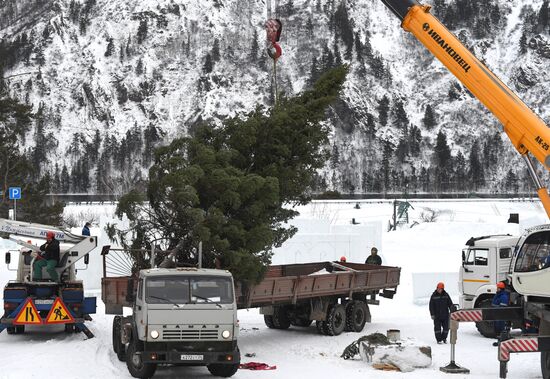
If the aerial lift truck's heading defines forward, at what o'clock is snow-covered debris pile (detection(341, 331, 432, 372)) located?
The snow-covered debris pile is roughly at 4 o'clock from the aerial lift truck.

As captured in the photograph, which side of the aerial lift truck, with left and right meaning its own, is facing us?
back

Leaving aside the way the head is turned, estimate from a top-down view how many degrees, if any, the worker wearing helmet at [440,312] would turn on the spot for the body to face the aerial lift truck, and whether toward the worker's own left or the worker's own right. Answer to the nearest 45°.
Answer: approximately 90° to the worker's own right

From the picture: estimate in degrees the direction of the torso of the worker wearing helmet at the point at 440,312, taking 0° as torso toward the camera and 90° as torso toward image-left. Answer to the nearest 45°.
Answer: approximately 0°

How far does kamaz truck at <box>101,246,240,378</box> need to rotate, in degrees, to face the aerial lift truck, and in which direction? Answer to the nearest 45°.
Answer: approximately 135° to its right

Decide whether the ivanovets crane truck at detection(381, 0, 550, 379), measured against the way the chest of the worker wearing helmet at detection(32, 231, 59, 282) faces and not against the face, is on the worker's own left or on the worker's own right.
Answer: on the worker's own left

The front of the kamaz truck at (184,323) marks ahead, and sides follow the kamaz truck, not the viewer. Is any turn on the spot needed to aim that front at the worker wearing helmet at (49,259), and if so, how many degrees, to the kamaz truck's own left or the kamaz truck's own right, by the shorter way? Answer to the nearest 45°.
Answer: approximately 135° to the kamaz truck's own right

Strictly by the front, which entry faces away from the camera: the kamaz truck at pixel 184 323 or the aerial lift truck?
the aerial lift truck

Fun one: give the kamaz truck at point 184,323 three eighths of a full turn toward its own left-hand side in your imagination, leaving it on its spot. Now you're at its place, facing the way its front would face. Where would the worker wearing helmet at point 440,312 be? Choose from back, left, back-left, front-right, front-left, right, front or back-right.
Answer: front

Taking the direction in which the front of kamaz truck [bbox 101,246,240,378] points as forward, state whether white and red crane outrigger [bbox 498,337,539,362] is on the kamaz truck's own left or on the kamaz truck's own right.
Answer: on the kamaz truck's own left

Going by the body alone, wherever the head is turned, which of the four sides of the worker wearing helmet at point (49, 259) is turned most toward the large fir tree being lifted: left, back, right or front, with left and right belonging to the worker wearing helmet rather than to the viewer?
left
